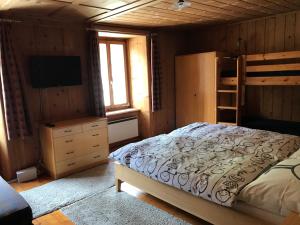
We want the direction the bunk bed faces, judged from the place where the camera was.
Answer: facing the viewer and to the left of the viewer

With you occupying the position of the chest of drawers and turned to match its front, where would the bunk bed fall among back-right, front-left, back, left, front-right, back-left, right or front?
front-left

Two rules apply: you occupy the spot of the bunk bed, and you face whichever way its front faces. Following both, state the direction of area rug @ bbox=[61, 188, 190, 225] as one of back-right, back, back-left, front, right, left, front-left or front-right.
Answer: front

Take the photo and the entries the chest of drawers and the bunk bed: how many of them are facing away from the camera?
0

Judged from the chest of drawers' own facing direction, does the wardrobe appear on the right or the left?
on its left

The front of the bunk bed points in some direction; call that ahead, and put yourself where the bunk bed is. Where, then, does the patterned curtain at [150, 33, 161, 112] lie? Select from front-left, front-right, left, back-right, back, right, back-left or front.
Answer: front-right

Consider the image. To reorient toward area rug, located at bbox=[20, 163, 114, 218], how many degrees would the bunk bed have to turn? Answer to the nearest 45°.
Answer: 0° — it already faces it

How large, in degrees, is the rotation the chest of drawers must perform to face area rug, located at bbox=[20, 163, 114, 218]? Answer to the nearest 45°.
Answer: approximately 45° to its right

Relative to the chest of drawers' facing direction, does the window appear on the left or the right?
on its left

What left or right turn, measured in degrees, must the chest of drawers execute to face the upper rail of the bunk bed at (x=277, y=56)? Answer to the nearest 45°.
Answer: approximately 45° to its left

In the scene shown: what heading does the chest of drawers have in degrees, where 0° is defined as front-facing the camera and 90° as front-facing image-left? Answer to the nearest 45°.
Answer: approximately 315°

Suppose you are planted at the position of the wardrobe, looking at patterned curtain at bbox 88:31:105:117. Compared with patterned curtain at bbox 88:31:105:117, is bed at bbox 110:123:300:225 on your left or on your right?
left

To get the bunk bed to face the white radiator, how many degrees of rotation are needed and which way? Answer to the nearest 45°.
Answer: approximately 45° to its right
